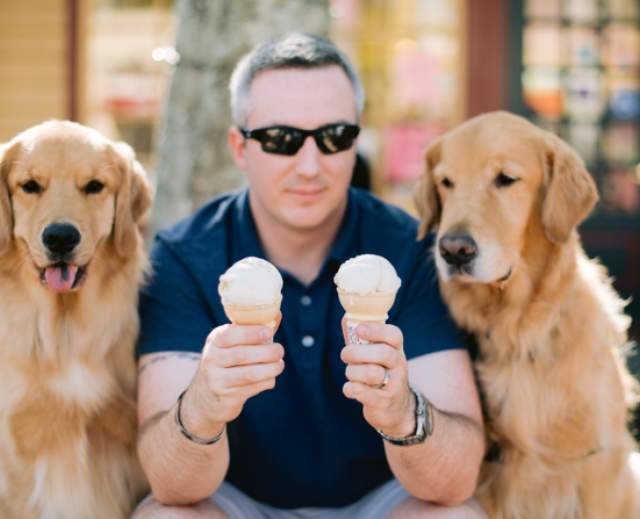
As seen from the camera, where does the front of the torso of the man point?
toward the camera

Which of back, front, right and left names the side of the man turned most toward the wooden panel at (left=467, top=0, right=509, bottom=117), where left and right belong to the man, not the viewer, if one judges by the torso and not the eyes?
back

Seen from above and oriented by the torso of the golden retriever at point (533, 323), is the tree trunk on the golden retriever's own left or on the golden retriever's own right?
on the golden retriever's own right

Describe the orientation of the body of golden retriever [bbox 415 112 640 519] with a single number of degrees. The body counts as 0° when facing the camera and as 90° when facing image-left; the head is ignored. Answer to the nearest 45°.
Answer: approximately 45°

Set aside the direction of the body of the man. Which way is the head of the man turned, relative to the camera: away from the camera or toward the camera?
toward the camera

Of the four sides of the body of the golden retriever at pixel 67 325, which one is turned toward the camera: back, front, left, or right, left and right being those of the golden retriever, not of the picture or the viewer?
front

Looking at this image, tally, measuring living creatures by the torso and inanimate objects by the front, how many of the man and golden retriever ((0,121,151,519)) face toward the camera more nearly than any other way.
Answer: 2
